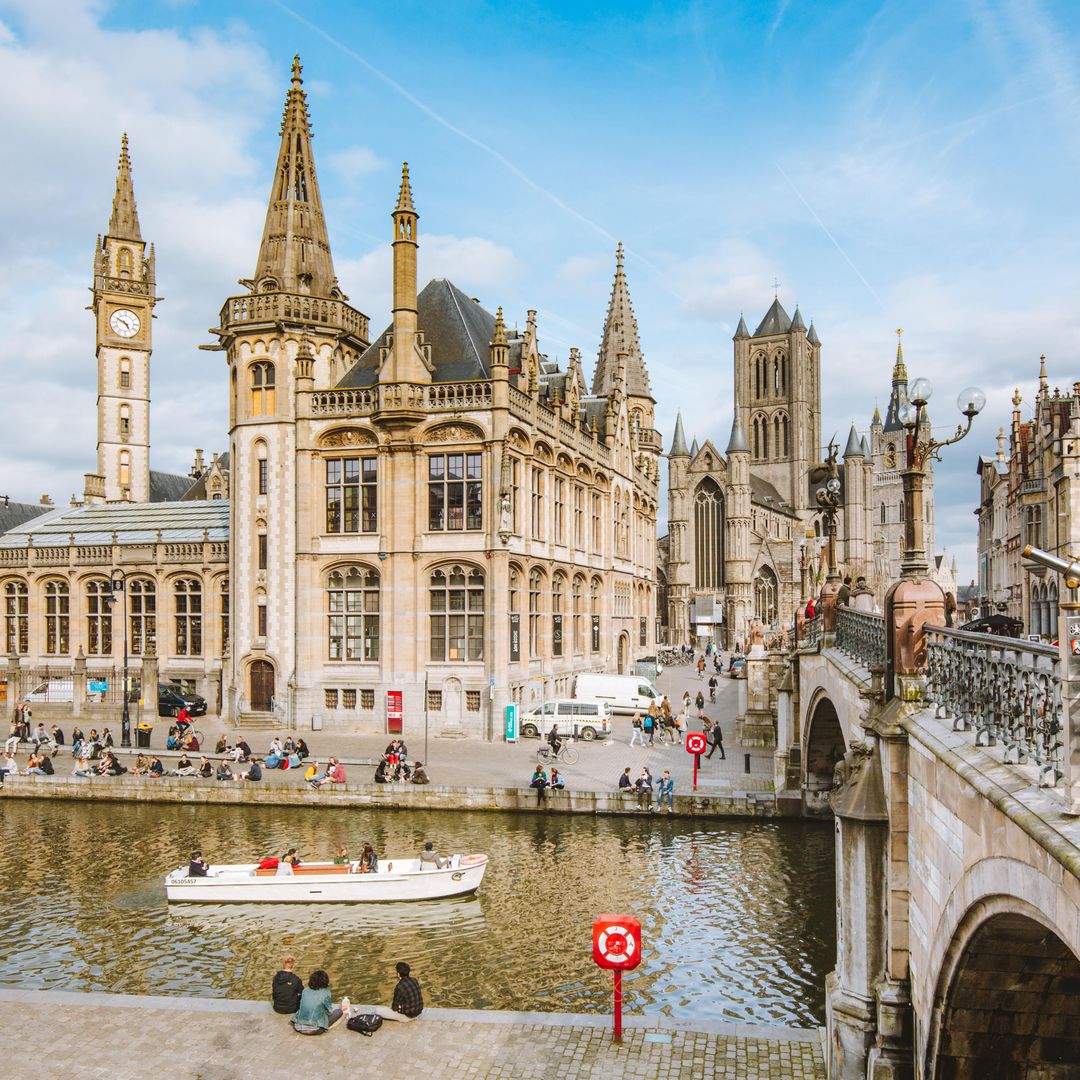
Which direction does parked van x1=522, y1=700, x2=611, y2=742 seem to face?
to the viewer's left

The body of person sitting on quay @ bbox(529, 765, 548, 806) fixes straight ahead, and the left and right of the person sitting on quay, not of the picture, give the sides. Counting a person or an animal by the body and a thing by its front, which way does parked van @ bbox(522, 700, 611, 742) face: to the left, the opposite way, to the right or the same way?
to the right

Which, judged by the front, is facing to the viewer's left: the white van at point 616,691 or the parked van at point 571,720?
the parked van

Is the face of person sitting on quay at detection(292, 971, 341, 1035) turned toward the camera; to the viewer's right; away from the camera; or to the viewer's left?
away from the camera

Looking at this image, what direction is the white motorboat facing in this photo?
to the viewer's right

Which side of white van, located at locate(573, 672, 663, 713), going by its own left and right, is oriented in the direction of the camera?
right

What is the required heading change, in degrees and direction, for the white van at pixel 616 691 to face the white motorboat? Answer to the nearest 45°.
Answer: approximately 90° to its right

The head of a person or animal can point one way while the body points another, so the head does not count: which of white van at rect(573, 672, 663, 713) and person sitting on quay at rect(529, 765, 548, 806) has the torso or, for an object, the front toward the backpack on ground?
the person sitting on quay

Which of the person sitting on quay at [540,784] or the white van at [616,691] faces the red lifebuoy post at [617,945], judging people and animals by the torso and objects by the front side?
the person sitting on quay
